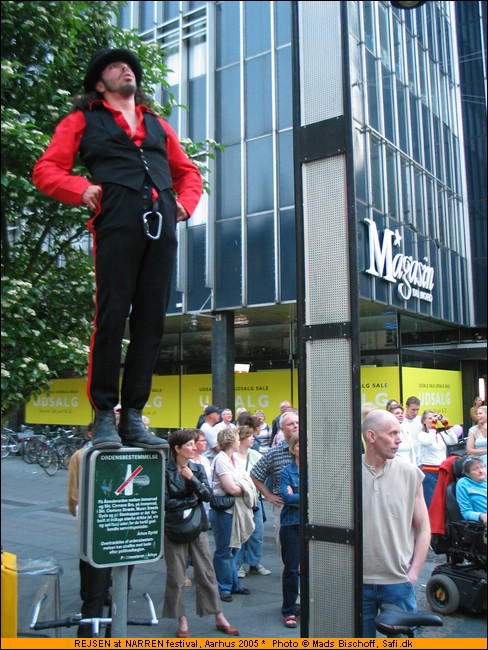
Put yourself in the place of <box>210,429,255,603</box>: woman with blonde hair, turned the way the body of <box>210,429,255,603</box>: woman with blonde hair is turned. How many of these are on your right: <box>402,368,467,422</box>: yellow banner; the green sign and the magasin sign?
1

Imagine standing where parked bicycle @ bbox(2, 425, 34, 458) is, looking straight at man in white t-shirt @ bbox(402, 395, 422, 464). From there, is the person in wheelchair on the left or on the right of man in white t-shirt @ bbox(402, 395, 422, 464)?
right

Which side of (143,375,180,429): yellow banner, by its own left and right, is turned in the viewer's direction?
front

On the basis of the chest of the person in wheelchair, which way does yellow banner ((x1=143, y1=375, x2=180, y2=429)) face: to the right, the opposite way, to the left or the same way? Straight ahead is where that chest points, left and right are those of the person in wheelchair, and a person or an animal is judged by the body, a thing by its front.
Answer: the same way

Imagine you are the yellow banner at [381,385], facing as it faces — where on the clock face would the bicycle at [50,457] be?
The bicycle is roughly at 2 o'clock from the yellow banner.

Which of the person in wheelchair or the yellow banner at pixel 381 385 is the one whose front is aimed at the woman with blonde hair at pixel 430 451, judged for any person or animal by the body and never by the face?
the yellow banner

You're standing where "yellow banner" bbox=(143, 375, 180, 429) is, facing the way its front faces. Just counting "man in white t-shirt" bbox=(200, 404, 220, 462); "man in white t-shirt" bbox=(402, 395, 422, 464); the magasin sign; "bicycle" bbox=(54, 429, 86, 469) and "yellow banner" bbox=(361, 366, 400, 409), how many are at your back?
0

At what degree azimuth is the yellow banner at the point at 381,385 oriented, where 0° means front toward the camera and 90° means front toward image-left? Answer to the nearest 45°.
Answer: approximately 0°

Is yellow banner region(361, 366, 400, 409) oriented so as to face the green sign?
yes

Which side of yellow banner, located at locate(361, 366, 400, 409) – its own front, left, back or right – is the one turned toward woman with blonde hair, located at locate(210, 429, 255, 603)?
front

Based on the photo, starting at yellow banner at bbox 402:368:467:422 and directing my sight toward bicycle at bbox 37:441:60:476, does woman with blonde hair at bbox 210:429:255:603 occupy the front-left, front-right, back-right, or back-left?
front-left
